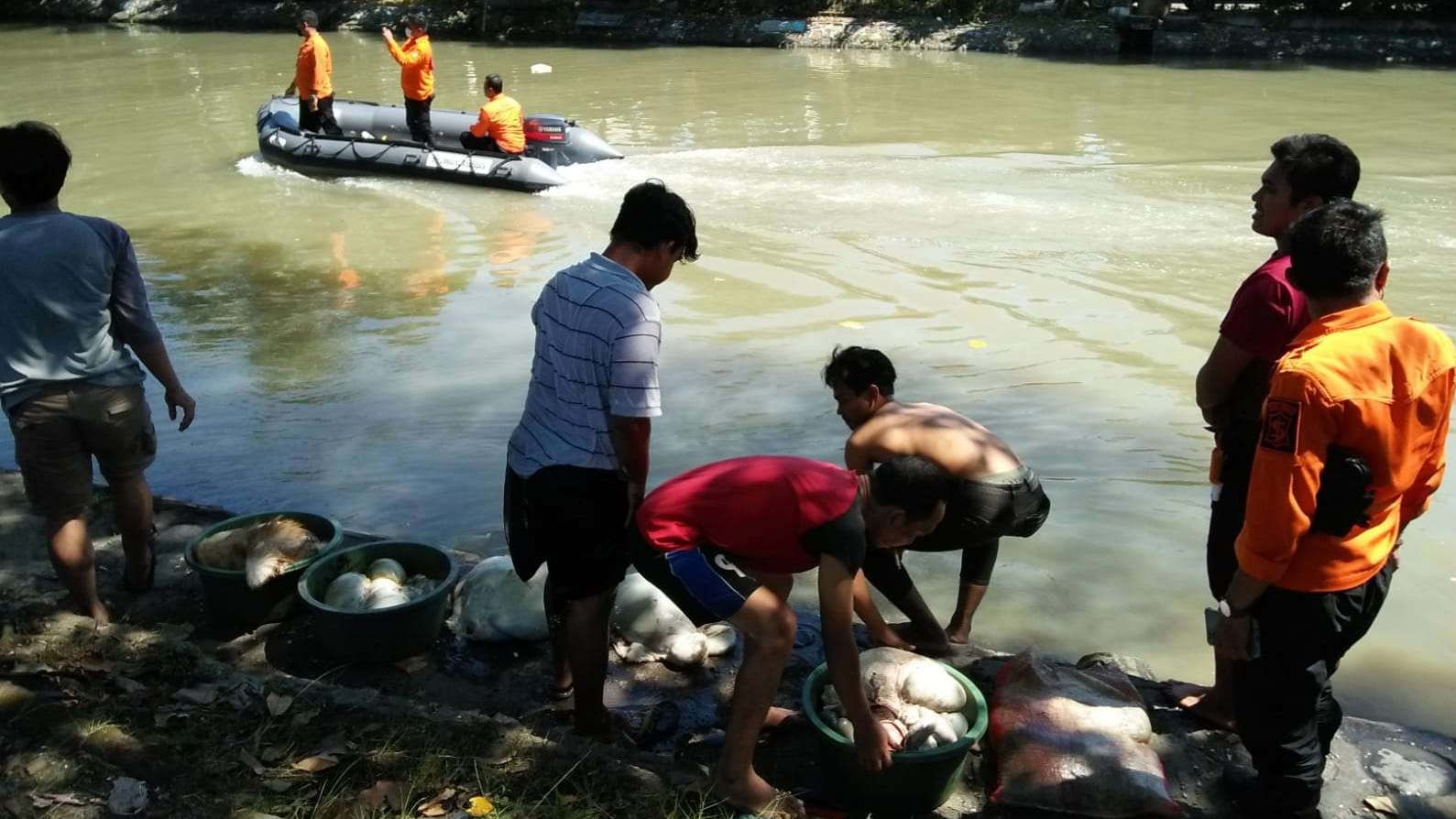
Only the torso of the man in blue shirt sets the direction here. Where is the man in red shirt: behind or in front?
behind

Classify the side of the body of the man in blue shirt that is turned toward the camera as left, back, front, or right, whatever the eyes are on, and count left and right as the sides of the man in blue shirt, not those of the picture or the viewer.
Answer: back

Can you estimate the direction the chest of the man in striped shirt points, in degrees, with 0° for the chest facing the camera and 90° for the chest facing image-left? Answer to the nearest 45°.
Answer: approximately 225°

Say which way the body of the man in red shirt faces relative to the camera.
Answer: to the viewer's right

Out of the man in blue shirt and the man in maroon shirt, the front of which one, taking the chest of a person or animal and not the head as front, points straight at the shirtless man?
the man in maroon shirt

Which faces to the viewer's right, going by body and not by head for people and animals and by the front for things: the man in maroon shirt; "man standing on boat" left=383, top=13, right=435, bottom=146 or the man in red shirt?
the man in red shirt

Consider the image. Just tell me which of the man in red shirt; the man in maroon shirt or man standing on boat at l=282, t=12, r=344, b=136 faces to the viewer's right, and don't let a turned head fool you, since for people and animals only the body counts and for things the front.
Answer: the man in red shirt

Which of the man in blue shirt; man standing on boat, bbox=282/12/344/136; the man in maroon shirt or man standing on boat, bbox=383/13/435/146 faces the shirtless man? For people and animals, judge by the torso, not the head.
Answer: the man in maroon shirt

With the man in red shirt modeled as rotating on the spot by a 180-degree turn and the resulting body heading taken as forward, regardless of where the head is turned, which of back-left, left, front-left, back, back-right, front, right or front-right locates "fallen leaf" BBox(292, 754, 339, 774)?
front
